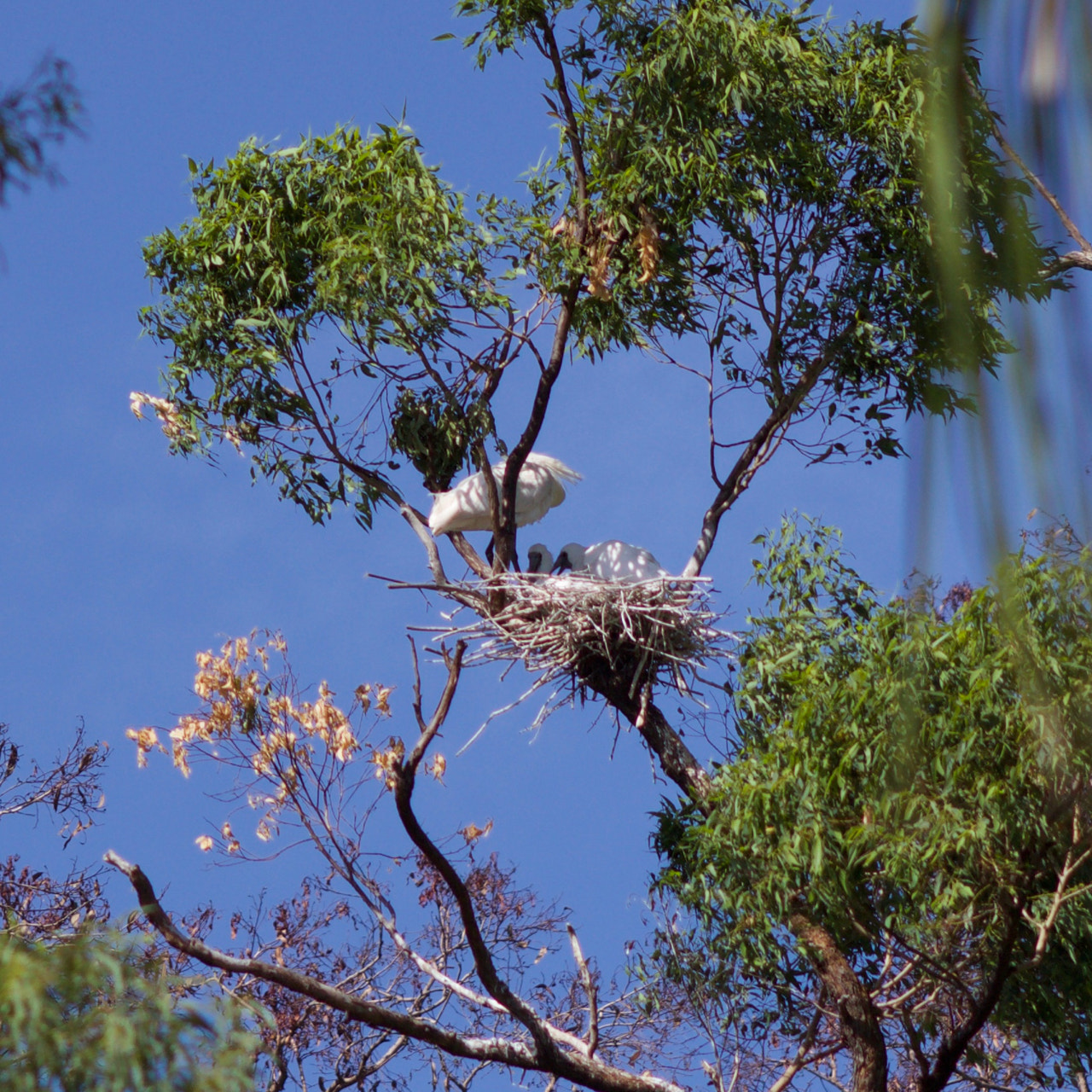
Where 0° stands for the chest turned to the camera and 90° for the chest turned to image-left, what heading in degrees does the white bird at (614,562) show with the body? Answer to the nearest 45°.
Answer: approximately 90°

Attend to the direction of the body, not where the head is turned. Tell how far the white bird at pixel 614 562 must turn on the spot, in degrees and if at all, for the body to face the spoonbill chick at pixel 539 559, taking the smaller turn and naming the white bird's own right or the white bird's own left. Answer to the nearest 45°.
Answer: approximately 45° to the white bird's own right
